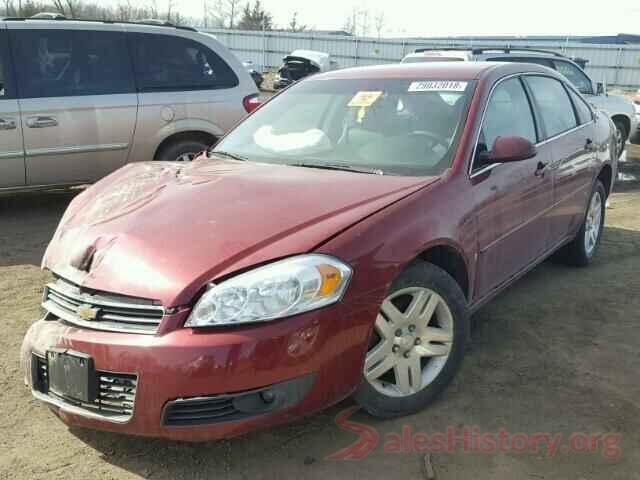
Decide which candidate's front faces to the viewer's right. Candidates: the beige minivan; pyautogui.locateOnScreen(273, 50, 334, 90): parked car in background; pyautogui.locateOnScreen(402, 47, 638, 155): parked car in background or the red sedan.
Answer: pyautogui.locateOnScreen(402, 47, 638, 155): parked car in background

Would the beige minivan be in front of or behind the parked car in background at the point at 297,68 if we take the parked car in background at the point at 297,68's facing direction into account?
in front

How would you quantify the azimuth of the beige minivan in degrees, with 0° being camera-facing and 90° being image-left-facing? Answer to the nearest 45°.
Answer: approximately 90°

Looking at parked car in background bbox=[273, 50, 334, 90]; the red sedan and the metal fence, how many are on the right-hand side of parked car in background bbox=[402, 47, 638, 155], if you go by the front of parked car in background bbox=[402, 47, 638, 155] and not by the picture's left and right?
1

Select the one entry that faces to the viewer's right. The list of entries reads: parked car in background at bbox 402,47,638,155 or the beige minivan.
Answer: the parked car in background

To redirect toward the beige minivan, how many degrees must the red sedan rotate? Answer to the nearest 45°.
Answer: approximately 90° to its right

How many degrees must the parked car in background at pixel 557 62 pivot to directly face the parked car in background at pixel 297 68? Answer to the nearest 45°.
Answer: approximately 135° to its left

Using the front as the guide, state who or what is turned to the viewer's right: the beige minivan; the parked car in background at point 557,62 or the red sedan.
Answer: the parked car in background

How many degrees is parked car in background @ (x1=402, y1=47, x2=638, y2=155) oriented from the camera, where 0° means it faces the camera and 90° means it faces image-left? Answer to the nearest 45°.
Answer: approximately 270°

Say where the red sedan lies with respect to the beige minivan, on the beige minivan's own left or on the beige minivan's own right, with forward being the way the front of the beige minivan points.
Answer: on the beige minivan's own left

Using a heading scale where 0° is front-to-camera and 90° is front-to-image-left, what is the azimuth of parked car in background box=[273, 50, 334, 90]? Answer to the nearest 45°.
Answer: approximately 45°
